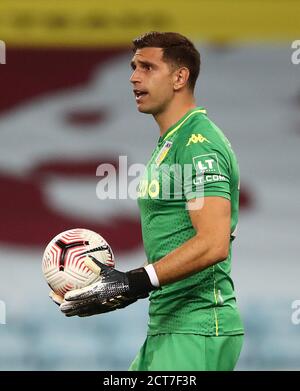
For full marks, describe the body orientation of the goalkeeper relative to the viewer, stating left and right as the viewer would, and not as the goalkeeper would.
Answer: facing to the left of the viewer
